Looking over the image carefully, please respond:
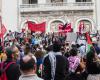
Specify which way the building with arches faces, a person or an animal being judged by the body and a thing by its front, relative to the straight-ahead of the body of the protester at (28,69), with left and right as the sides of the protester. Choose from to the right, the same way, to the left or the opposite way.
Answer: the opposite way

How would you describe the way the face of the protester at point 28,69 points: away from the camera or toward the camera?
away from the camera

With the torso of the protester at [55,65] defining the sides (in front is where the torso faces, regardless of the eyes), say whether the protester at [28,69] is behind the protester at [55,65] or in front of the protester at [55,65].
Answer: behind

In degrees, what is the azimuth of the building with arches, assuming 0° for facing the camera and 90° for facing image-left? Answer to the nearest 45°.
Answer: approximately 0°

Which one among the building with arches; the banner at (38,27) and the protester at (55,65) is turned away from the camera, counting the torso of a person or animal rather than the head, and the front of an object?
the protester

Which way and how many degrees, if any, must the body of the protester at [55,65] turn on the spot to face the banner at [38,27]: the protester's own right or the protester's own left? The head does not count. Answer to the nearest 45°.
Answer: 0° — they already face it

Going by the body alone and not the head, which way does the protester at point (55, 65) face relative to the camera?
away from the camera

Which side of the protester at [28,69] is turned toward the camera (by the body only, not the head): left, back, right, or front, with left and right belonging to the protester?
back

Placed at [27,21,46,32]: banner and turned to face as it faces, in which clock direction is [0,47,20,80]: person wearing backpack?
The person wearing backpack is roughly at 12 o'clock from the banner.

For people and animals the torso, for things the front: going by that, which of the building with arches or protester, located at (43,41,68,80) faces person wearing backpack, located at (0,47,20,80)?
the building with arches

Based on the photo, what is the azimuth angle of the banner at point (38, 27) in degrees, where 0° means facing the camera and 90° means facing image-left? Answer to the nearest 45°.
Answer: approximately 0°
